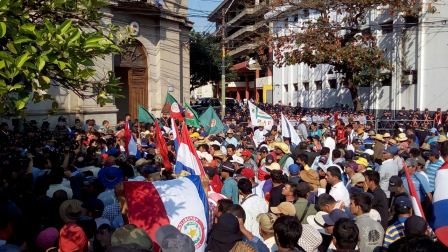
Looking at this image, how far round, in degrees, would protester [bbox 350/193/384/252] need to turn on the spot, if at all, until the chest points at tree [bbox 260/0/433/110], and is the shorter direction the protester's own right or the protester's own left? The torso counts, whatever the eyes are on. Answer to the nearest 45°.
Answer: approximately 45° to the protester's own right

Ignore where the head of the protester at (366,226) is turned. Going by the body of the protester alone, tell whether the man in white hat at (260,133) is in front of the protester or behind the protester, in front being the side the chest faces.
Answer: in front

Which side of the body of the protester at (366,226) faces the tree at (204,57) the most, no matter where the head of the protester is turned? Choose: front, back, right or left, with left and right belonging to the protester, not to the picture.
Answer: front

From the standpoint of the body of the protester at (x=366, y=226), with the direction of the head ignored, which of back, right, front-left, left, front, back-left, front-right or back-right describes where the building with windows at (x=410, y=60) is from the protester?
front-right

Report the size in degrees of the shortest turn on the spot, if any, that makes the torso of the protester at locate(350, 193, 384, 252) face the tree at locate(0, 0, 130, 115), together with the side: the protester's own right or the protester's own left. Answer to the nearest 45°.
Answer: approximately 90° to the protester's own left

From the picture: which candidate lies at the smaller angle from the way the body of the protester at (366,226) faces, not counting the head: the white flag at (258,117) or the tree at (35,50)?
the white flag

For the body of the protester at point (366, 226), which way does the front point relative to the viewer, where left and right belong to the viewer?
facing away from the viewer and to the left of the viewer

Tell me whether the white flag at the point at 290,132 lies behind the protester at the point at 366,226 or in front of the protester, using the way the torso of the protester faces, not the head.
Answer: in front
